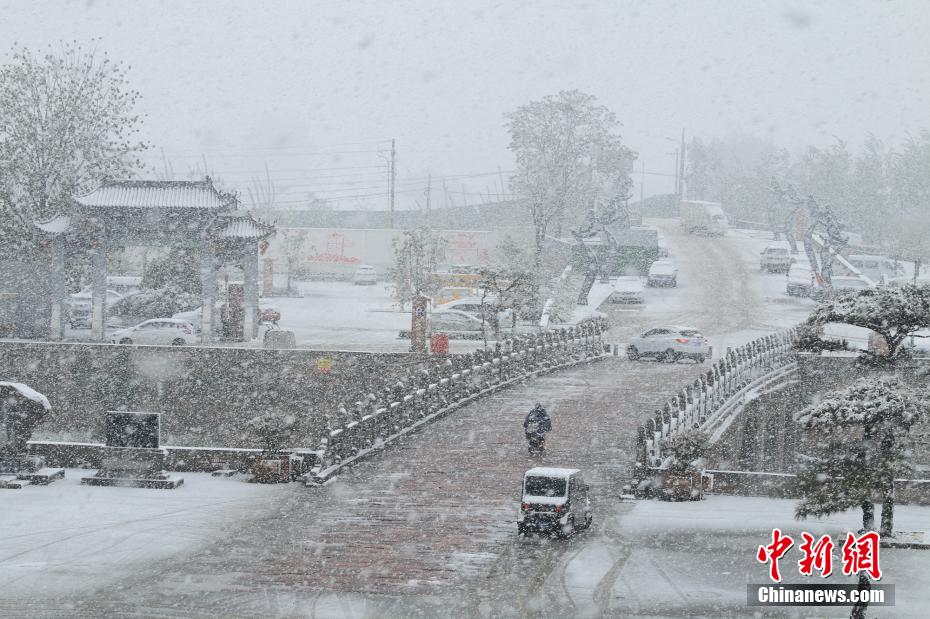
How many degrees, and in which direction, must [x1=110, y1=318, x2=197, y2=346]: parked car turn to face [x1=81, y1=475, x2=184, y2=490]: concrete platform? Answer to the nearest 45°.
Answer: approximately 90° to its left

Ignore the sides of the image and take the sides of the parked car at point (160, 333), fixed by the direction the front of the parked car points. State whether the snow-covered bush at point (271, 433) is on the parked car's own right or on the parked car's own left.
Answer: on the parked car's own left

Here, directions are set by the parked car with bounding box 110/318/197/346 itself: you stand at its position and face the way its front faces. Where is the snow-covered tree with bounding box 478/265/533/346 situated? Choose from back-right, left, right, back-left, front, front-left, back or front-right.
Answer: back

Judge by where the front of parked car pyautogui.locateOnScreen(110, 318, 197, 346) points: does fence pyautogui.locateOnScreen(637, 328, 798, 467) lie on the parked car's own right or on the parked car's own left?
on the parked car's own left

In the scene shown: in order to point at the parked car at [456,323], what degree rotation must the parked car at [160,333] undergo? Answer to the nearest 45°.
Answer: approximately 180°

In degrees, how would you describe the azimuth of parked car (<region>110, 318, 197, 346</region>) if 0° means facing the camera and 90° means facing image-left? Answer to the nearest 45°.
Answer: approximately 90°

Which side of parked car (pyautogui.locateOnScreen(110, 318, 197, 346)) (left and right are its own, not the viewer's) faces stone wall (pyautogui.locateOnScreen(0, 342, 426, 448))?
left

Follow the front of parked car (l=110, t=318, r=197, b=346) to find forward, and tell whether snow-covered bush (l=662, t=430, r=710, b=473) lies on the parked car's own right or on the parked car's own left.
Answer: on the parked car's own left
